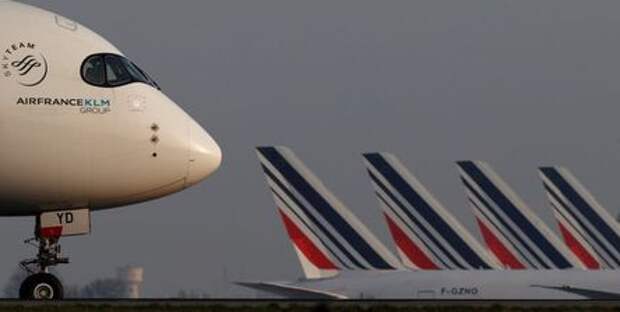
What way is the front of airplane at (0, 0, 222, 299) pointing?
to the viewer's right
